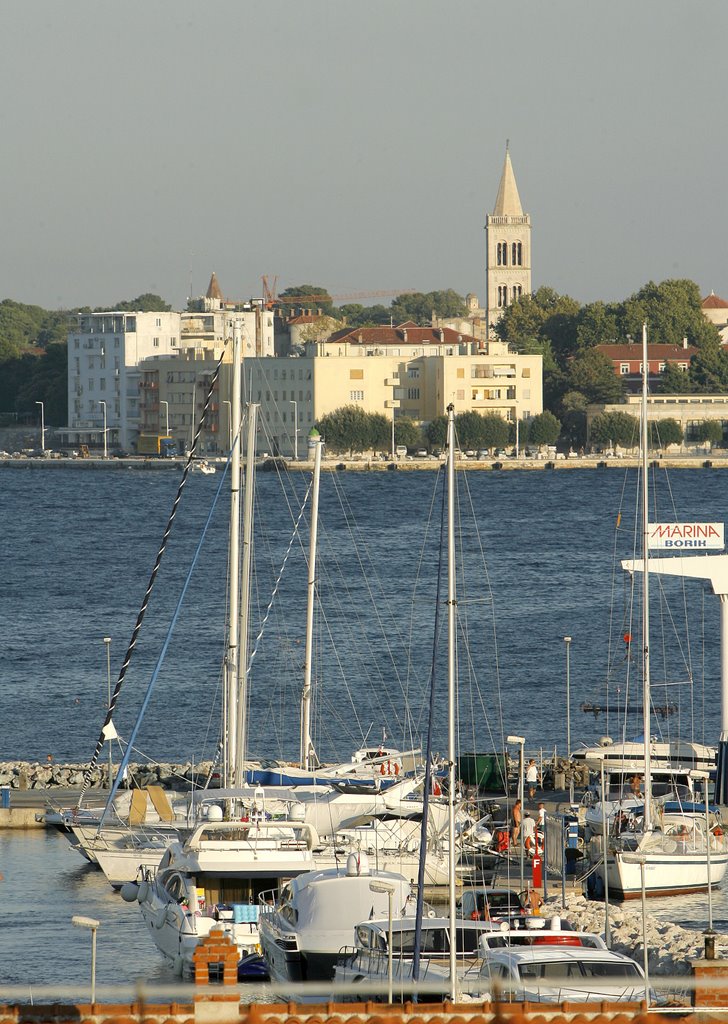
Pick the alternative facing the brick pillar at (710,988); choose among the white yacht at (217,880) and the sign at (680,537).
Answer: the sign

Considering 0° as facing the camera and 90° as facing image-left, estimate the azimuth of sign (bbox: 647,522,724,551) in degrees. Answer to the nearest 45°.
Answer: approximately 0°

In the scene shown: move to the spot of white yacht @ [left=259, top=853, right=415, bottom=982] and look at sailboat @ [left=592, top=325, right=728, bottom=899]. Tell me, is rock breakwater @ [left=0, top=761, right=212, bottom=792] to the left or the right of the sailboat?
left

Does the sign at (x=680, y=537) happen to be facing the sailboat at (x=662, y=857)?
yes

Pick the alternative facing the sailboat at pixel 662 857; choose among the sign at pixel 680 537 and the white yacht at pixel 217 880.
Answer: the sign

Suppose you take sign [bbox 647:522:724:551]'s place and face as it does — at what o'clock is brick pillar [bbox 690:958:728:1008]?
The brick pillar is roughly at 12 o'clock from the sign.

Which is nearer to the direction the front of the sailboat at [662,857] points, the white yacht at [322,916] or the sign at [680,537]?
the white yacht

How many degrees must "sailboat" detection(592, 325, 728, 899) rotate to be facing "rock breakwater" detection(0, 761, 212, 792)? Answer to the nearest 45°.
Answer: approximately 90° to its right

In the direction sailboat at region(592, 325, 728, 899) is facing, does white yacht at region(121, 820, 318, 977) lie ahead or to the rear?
ahead

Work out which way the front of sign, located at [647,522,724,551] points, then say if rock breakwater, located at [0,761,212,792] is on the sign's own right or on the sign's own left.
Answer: on the sign's own right

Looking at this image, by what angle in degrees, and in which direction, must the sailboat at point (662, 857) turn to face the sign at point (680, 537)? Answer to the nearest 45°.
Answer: approximately 135° to its right

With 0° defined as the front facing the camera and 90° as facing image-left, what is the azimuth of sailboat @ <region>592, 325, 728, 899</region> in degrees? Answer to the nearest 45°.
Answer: approximately 45°

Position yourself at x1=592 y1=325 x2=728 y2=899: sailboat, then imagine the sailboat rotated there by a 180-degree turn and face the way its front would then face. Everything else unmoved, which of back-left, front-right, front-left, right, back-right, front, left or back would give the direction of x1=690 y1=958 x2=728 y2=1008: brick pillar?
back-right

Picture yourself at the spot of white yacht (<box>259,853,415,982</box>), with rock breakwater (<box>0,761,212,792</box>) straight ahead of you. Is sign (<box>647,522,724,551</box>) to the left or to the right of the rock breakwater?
right
